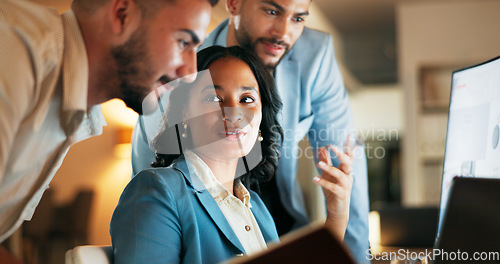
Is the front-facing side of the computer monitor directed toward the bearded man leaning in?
yes

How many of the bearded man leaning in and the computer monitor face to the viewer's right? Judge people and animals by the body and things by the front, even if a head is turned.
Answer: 1

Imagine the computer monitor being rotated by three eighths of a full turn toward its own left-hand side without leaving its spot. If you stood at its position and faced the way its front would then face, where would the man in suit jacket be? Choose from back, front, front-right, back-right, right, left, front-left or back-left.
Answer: back-right

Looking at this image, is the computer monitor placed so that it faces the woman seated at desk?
yes

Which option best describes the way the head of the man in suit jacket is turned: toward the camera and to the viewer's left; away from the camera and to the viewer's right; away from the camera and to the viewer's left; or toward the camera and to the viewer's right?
toward the camera and to the viewer's right

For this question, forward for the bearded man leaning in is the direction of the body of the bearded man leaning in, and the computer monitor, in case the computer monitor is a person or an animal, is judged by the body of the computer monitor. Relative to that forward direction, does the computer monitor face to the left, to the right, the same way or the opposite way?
the opposite way

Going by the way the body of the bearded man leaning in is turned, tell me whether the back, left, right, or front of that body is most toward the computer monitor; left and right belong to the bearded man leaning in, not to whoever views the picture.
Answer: front

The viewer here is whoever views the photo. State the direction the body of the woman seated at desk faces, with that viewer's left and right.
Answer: facing the viewer and to the right of the viewer

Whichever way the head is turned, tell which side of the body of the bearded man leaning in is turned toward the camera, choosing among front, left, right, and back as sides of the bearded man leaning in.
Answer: right

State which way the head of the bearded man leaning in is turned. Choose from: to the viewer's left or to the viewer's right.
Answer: to the viewer's right
